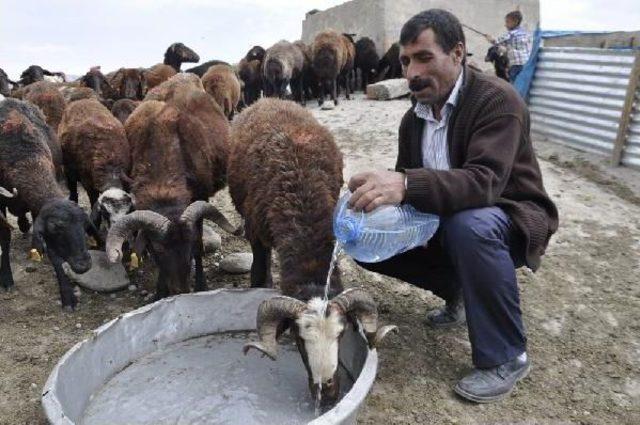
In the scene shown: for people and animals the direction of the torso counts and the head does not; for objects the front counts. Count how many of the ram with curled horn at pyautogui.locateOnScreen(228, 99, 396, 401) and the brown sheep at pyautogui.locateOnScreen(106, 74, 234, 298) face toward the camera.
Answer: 2

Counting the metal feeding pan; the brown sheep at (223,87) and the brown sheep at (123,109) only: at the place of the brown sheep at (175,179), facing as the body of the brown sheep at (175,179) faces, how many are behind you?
2

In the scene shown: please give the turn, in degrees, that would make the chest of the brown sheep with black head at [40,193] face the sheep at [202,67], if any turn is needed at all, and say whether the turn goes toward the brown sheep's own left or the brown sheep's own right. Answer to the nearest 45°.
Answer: approximately 90° to the brown sheep's own left

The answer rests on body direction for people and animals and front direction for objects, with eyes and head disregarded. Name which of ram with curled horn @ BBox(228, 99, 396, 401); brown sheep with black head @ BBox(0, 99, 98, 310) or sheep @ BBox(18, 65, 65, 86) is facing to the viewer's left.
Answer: the sheep

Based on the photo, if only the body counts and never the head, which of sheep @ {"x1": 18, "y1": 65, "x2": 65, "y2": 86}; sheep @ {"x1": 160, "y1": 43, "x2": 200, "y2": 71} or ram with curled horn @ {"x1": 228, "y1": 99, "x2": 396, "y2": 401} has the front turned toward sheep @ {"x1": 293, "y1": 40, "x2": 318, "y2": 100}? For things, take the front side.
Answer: sheep @ {"x1": 160, "y1": 43, "x2": 200, "y2": 71}

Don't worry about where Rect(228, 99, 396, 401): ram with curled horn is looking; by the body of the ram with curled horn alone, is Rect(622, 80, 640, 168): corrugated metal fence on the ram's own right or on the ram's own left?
on the ram's own left

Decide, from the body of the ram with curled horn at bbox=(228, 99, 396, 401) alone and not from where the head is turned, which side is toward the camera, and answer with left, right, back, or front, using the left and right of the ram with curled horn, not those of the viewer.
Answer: front

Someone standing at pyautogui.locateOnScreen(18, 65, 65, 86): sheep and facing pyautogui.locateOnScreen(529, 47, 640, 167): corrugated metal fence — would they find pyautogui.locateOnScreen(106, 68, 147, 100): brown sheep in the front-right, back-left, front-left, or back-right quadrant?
front-right

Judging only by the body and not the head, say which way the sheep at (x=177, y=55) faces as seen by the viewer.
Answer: to the viewer's right

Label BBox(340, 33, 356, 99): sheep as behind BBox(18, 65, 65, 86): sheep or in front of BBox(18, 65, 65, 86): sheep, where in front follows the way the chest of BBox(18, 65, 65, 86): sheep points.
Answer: behind

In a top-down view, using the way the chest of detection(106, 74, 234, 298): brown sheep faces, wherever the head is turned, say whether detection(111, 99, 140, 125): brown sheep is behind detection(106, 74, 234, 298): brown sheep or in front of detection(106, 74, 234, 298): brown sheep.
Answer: behind
